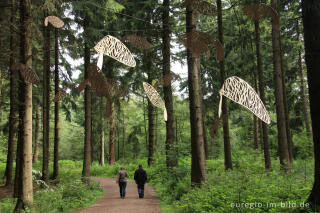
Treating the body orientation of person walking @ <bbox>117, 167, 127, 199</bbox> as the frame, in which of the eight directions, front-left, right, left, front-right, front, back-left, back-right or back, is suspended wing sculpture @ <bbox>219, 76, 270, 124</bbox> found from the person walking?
right

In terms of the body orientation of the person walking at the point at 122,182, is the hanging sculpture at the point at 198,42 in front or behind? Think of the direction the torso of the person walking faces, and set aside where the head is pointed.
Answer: behind

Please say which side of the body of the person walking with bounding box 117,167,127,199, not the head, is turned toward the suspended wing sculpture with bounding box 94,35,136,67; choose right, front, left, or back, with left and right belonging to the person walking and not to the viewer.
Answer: back

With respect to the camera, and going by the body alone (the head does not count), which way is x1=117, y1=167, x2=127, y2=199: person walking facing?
away from the camera

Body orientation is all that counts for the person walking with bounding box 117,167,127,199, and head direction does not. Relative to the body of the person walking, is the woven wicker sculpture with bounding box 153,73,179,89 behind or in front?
in front

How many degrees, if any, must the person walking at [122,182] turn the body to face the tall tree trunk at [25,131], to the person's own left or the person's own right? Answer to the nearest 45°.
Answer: approximately 135° to the person's own left
